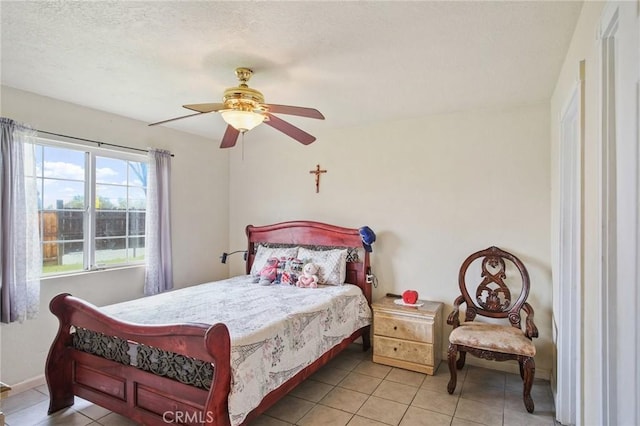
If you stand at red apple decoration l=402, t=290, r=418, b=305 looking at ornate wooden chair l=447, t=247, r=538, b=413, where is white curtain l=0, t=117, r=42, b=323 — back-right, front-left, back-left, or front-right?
back-right

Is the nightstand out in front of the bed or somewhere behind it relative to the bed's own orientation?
behind

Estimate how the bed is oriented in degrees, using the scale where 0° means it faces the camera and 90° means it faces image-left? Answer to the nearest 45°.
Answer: approximately 45°

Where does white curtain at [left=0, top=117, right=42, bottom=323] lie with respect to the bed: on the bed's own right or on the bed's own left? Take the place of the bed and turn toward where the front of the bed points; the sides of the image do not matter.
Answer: on the bed's own right

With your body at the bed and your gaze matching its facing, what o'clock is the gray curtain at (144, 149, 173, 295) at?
The gray curtain is roughly at 4 o'clock from the bed.

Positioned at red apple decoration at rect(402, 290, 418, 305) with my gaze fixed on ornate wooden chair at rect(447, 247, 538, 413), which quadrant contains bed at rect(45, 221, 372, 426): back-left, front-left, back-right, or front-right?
back-right

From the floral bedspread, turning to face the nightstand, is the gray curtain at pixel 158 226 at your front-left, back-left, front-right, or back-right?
back-left

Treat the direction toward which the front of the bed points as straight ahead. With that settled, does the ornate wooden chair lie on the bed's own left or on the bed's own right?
on the bed's own left
